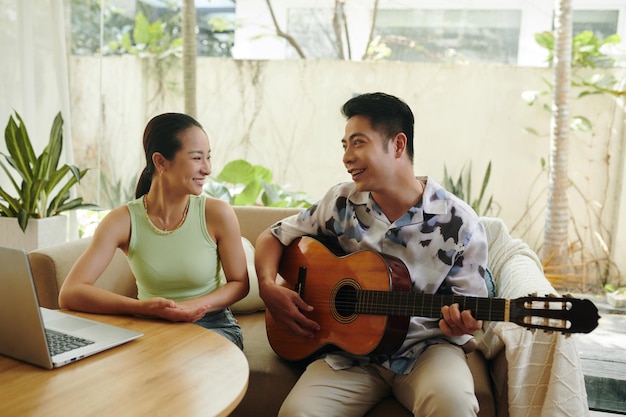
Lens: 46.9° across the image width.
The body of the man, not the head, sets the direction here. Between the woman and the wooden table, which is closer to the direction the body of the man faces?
the wooden table

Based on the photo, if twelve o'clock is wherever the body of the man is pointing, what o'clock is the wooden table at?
The wooden table is roughly at 1 o'clock from the man.

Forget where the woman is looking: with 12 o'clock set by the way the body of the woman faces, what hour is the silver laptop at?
The silver laptop is roughly at 1 o'clock from the woman.

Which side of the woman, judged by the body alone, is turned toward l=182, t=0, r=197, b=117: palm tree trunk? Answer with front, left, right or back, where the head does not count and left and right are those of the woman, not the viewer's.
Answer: back

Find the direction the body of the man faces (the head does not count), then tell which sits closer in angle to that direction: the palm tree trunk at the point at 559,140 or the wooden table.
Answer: the wooden table

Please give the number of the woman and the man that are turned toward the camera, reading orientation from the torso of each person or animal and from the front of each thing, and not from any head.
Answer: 2

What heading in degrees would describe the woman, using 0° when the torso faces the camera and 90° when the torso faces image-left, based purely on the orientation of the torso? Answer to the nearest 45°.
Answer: approximately 0°

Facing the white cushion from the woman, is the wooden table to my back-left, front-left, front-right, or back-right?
back-right

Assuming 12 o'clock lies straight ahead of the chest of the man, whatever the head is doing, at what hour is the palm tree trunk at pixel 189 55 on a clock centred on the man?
The palm tree trunk is roughly at 5 o'clock from the man.

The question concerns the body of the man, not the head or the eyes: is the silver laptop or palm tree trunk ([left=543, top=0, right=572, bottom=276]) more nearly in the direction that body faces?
the silver laptop

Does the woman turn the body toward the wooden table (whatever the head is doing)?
yes
